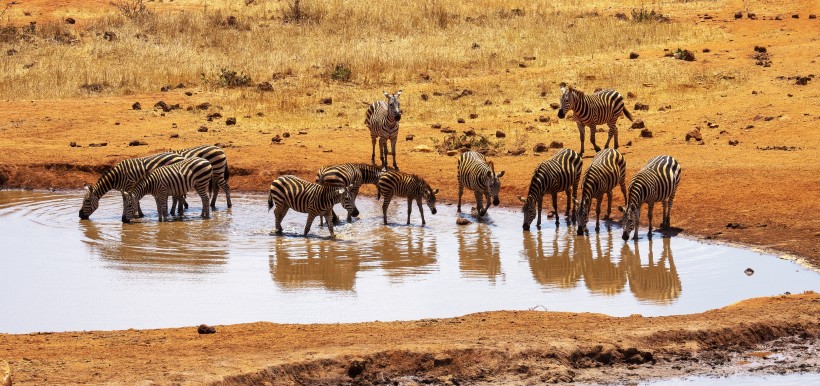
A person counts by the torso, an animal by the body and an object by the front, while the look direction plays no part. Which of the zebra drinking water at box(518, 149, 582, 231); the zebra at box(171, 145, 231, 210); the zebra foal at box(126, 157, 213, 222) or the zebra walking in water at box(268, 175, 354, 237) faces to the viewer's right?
the zebra walking in water at box(268, 175, 354, 237)

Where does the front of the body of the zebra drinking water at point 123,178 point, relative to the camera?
to the viewer's left

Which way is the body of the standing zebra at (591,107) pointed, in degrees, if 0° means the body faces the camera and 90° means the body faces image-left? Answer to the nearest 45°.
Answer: approximately 45°

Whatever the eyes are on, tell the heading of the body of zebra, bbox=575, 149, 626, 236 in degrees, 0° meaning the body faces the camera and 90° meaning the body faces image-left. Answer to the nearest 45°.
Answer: approximately 45°

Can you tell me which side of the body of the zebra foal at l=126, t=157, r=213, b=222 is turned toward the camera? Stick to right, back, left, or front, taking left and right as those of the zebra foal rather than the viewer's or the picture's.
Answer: left

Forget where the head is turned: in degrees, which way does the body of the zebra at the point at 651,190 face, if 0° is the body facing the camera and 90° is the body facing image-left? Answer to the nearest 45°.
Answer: approximately 45°

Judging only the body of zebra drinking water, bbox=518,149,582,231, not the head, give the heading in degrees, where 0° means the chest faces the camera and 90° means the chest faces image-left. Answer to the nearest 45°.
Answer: approximately 45°

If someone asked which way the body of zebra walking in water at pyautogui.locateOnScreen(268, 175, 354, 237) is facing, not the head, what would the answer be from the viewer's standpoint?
to the viewer's right

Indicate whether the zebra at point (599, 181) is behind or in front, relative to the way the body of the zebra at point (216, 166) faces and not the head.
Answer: behind

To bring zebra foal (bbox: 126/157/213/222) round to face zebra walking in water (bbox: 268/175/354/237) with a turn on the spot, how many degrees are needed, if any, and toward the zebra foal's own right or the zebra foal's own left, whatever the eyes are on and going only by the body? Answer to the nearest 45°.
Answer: approximately 135° to the zebra foal's own left

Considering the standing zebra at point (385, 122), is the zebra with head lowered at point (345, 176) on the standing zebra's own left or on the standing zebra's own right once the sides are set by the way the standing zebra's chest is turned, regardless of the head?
on the standing zebra's own right

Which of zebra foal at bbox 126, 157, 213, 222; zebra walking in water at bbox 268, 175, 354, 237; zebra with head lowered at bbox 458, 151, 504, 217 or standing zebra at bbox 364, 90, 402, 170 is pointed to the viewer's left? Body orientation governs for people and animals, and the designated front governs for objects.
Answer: the zebra foal

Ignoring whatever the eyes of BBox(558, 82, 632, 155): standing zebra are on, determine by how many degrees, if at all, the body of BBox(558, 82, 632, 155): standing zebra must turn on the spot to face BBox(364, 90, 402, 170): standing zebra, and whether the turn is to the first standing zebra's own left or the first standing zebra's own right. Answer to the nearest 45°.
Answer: approximately 45° to the first standing zebra's own right

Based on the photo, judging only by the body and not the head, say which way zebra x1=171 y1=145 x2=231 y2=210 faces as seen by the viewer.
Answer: to the viewer's left

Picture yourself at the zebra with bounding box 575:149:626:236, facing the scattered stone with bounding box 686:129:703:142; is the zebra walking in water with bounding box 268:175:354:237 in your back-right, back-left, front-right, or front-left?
back-left
